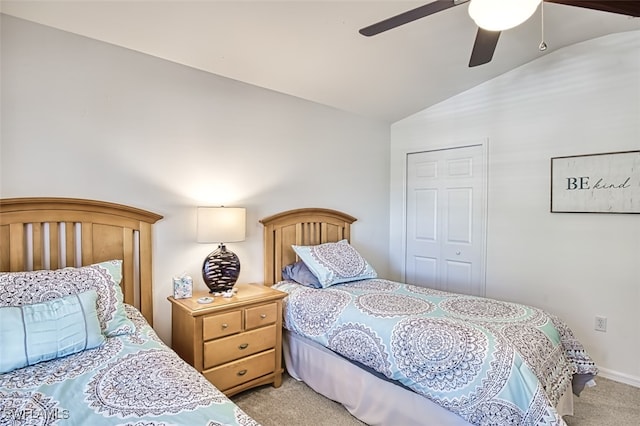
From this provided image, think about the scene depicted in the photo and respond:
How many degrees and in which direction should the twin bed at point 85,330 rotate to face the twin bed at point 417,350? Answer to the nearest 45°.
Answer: approximately 45° to its left

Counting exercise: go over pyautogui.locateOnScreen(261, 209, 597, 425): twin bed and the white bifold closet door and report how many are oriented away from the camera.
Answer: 0

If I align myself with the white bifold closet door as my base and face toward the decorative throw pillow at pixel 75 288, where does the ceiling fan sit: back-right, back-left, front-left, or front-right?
front-left

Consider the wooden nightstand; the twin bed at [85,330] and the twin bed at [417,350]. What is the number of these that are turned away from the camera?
0

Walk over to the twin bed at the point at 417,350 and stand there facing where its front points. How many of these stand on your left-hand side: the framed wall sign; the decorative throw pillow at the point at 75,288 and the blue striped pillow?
1

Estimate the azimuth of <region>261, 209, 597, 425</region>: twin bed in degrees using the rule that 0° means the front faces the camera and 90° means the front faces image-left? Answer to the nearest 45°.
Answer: approximately 315°

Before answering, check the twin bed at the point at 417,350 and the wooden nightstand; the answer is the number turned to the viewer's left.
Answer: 0

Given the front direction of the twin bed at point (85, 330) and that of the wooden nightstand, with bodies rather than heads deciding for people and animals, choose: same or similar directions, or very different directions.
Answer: same or similar directions

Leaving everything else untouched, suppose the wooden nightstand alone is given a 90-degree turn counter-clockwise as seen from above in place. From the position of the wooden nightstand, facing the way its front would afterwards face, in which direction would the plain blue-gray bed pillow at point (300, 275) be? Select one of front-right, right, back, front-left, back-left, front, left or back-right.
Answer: front

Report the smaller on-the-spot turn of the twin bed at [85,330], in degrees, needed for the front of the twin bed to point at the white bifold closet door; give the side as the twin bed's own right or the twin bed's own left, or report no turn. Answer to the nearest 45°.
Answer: approximately 45° to the twin bed's own left

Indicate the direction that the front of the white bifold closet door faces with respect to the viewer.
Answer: facing the viewer and to the left of the viewer

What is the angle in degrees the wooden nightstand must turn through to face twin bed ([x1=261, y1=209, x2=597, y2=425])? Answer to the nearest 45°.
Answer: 0° — it already faces it

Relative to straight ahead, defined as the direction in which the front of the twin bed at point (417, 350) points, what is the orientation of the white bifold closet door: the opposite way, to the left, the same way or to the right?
to the right

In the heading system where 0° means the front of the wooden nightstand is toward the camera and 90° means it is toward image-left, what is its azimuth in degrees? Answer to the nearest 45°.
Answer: approximately 315°

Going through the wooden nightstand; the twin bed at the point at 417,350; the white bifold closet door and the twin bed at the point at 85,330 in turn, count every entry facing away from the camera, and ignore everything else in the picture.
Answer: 0

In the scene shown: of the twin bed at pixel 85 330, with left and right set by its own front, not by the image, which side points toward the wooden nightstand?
left

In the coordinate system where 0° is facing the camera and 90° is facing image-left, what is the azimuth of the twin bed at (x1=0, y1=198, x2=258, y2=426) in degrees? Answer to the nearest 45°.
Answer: approximately 315°

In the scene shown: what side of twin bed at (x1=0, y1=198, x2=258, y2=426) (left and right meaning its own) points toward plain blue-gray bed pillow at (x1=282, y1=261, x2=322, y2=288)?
left

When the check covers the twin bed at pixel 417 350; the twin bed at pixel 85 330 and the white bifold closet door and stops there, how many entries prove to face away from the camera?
0

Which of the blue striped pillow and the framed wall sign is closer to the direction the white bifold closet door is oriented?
the blue striped pillow
